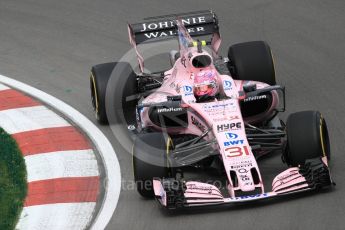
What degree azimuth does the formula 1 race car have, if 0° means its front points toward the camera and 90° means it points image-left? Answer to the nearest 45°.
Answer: approximately 0°
